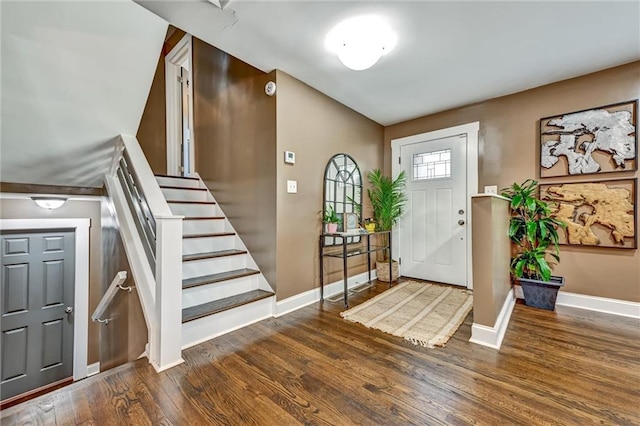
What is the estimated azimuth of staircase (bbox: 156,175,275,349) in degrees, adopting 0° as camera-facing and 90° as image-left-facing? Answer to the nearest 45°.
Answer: approximately 315°

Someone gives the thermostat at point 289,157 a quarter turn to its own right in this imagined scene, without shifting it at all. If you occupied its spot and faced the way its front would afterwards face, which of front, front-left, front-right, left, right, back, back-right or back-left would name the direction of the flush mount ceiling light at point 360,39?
left

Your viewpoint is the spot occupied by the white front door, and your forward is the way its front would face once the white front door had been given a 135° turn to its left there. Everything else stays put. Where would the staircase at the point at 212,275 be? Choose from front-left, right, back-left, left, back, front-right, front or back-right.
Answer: back-right

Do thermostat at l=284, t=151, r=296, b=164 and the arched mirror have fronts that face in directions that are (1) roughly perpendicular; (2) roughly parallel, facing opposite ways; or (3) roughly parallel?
roughly parallel

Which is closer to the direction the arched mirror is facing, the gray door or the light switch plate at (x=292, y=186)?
the light switch plate

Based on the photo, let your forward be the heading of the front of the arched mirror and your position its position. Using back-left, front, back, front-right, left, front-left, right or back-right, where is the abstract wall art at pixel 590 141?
front-left

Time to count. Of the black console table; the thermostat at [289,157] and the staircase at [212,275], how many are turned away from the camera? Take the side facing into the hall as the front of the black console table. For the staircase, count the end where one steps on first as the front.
0

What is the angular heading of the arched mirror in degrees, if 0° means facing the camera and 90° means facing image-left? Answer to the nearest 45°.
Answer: approximately 315°

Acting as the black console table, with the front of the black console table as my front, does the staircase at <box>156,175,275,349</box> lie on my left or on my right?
on my right

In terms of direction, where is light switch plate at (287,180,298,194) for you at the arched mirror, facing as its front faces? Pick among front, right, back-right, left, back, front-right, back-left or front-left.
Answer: right

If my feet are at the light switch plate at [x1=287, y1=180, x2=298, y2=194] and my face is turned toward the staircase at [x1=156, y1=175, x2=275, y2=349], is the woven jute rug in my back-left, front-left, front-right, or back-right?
back-left

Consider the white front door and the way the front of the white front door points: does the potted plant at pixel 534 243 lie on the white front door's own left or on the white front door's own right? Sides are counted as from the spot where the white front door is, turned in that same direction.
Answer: on the white front door's own left

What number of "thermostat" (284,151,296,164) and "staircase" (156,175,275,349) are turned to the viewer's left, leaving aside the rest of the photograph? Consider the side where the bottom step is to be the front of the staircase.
0

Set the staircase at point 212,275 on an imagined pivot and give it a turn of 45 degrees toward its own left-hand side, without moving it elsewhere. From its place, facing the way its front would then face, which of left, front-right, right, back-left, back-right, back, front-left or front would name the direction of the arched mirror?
front

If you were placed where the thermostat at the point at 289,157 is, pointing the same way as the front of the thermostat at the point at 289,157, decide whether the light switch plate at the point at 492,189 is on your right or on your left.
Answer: on your left

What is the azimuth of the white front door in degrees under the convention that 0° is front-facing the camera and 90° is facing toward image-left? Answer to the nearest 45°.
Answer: approximately 45°

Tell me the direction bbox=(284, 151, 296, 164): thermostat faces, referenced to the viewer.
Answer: facing the viewer and to the right of the viewer

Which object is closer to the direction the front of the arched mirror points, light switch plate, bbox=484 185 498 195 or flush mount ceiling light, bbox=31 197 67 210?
the light switch plate
